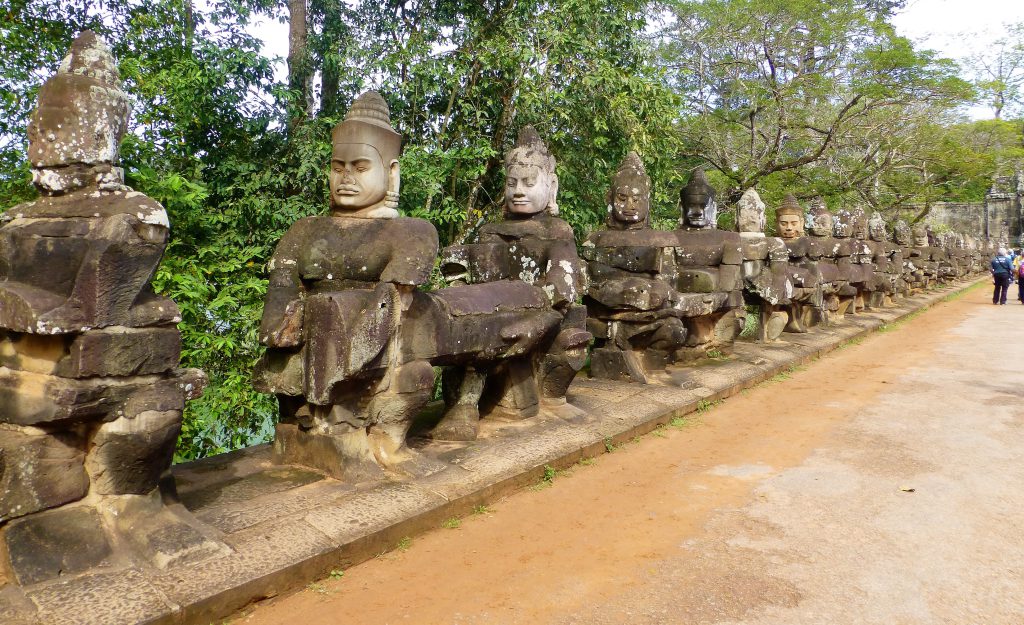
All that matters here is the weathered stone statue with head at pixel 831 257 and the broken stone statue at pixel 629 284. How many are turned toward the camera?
2

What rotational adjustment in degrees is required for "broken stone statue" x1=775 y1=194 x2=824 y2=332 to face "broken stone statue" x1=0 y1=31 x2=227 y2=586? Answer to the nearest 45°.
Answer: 0° — it already faces it

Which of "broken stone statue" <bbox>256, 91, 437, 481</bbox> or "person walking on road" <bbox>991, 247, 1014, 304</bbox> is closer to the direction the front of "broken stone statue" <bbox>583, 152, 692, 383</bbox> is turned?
the broken stone statue

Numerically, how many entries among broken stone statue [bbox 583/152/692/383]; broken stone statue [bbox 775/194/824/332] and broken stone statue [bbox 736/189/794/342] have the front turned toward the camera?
3

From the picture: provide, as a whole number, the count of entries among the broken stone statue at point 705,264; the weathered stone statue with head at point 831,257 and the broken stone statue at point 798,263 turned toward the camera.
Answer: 3
